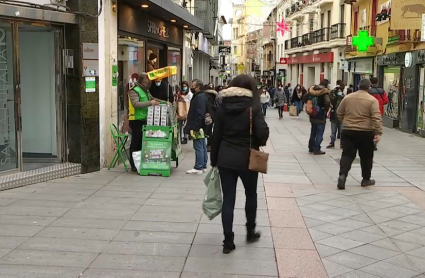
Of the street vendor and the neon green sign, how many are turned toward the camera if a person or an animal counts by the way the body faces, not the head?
1

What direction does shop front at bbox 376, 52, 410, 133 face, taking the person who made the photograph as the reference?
facing the viewer and to the left of the viewer

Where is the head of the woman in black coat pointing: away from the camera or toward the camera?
away from the camera

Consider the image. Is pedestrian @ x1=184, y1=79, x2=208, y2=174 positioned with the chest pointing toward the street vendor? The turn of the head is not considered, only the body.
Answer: yes

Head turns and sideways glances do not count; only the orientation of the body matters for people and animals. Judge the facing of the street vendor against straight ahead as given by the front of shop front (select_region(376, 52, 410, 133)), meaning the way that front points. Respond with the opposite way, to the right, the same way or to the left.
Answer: the opposite way

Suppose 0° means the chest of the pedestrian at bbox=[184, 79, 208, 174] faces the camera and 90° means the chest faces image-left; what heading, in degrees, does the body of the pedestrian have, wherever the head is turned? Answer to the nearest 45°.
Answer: approximately 90°

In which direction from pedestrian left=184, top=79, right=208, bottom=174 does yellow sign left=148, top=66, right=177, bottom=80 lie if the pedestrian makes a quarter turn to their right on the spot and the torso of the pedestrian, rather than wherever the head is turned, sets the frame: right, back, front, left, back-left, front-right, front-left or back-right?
front-left

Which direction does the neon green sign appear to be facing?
toward the camera

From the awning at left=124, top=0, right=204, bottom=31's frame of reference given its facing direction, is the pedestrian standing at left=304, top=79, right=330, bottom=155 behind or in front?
in front

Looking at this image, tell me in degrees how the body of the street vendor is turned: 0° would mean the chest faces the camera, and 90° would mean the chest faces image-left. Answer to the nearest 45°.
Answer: approximately 270°

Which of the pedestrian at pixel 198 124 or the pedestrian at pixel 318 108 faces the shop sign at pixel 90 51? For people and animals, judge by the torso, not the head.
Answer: the pedestrian at pixel 198 124
